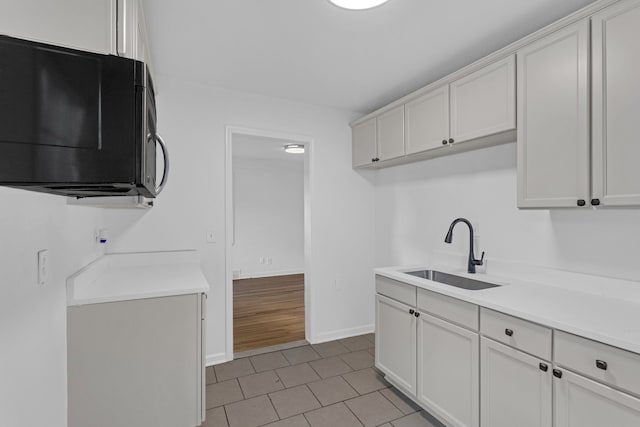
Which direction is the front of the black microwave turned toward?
to the viewer's right

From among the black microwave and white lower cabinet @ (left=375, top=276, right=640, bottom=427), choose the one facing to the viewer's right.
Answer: the black microwave

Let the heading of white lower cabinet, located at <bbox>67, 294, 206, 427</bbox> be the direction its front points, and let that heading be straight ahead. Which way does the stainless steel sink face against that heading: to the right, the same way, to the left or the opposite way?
the opposite way

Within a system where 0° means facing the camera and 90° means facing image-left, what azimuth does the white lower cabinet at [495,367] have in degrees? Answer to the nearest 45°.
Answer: approximately 45°

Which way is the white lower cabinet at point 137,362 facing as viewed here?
to the viewer's right

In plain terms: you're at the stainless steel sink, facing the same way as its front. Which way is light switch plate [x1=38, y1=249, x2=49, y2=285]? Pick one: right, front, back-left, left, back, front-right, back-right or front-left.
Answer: front

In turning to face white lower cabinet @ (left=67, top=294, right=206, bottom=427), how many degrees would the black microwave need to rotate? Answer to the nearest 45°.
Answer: approximately 90° to its left

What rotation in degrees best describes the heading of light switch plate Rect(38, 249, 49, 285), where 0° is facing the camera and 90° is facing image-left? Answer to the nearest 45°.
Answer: approximately 315°

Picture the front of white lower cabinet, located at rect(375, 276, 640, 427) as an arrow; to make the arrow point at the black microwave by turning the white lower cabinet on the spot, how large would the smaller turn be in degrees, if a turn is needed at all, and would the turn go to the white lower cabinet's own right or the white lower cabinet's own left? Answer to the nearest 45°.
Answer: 0° — it already faces it

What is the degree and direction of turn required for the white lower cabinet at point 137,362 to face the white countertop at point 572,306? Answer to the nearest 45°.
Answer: approximately 45° to its right

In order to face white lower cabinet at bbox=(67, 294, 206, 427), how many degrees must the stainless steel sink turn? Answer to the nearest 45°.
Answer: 0° — it already faces it

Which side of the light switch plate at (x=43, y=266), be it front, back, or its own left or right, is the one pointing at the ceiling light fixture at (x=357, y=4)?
front

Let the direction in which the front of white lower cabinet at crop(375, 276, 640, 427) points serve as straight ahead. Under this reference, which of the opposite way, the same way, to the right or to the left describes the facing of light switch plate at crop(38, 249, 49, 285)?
the opposite way

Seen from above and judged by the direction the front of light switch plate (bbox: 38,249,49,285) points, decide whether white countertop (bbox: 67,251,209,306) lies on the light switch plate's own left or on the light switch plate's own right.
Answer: on the light switch plate's own left

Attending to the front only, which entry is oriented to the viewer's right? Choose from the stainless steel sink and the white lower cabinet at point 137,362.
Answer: the white lower cabinet
